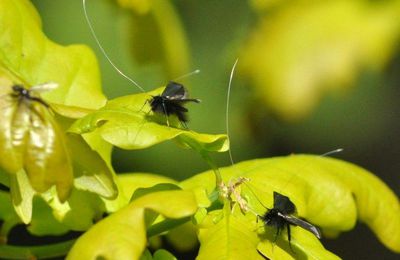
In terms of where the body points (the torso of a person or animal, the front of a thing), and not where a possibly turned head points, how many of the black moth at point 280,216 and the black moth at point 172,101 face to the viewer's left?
2

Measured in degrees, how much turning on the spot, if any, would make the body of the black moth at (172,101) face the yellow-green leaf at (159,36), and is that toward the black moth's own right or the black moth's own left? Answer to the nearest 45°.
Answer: approximately 90° to the black moth's own right

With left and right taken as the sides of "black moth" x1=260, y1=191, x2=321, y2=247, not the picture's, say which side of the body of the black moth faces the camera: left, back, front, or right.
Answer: left

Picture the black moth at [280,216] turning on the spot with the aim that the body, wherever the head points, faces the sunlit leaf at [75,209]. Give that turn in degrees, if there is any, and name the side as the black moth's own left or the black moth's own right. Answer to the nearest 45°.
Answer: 0° — it already faces it

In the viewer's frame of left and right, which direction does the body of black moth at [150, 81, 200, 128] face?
facing to the left of the viewer
